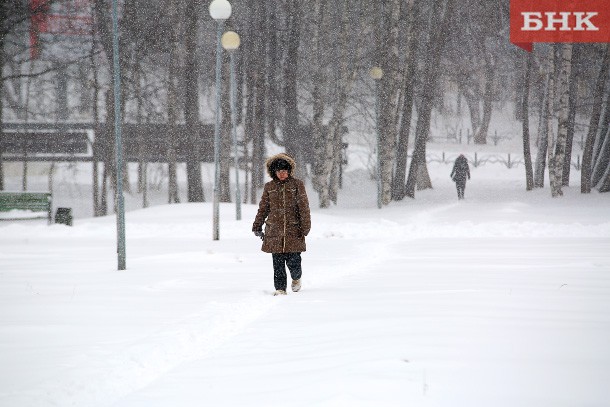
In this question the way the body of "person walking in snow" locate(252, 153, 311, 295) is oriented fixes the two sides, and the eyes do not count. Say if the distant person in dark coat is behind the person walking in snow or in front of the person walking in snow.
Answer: behind

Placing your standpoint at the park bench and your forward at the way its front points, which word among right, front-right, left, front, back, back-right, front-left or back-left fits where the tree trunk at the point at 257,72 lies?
back-left

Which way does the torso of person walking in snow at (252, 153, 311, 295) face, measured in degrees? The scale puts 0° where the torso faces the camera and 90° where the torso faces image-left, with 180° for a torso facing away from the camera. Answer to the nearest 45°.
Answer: approximately 0°

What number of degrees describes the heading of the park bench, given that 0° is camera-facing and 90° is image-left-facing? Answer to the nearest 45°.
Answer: approximately 0°

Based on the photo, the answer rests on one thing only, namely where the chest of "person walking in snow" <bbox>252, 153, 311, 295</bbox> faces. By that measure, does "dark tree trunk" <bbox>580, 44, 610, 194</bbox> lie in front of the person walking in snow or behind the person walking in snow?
behind

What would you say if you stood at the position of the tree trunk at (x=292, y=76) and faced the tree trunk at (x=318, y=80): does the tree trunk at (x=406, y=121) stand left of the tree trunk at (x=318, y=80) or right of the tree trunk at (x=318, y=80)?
left

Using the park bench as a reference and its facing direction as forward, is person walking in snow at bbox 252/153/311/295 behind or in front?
in front

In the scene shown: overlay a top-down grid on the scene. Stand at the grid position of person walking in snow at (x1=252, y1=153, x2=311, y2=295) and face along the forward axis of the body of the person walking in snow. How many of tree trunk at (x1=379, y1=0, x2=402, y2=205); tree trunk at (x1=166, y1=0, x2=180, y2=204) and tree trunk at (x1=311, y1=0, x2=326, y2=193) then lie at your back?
3

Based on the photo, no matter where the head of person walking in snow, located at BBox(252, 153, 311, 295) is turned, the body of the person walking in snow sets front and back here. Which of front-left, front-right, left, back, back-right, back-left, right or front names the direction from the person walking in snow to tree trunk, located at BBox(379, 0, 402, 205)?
back

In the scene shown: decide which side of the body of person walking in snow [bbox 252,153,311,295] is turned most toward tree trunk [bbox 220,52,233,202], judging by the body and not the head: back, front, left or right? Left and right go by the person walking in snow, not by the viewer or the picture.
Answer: back

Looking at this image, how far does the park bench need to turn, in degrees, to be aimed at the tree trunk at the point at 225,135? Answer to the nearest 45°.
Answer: approximately 135° to its left

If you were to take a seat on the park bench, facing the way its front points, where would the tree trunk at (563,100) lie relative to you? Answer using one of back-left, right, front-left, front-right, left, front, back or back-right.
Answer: left

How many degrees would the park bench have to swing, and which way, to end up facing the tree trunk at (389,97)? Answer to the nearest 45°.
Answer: approximately 90° to its left
